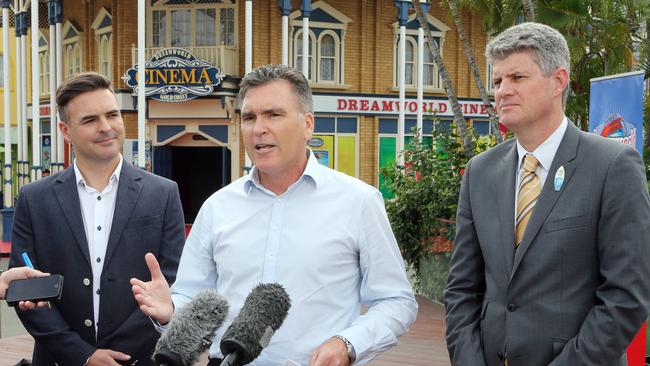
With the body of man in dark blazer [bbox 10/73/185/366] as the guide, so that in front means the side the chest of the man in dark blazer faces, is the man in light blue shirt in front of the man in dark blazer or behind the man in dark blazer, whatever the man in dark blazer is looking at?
in front

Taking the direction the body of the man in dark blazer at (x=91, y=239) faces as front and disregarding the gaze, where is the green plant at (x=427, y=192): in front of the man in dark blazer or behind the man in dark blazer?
behind

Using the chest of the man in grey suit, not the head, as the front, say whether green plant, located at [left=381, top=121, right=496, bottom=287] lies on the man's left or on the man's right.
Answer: on the man's right

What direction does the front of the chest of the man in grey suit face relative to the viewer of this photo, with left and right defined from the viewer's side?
facing the viewer and to the left of the viewer

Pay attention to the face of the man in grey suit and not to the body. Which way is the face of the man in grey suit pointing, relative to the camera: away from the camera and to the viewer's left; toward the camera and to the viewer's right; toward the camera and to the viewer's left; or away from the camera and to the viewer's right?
toward the camera and to the viewer's left

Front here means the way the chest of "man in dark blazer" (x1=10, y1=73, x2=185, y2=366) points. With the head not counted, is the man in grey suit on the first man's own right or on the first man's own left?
on the first man's own left

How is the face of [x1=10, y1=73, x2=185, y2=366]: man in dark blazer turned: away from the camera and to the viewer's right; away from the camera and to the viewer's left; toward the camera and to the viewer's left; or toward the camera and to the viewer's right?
toward the camera and to the viewer's right

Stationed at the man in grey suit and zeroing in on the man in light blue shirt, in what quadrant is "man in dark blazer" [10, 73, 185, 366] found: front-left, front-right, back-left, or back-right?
front-right

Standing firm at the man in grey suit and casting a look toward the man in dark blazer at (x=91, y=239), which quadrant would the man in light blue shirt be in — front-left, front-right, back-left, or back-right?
front-left

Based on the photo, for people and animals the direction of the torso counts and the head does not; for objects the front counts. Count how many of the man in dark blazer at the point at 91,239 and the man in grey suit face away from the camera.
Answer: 0

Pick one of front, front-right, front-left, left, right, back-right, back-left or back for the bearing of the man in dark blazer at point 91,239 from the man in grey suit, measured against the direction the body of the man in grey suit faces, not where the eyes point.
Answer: front-right

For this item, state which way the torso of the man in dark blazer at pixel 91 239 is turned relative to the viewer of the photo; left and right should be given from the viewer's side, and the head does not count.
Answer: facing the viewer

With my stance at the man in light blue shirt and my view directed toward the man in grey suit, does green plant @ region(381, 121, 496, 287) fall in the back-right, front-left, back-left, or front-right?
front-left

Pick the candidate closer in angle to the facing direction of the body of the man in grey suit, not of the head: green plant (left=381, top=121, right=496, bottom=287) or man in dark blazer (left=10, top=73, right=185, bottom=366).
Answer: the man in dark blazer
